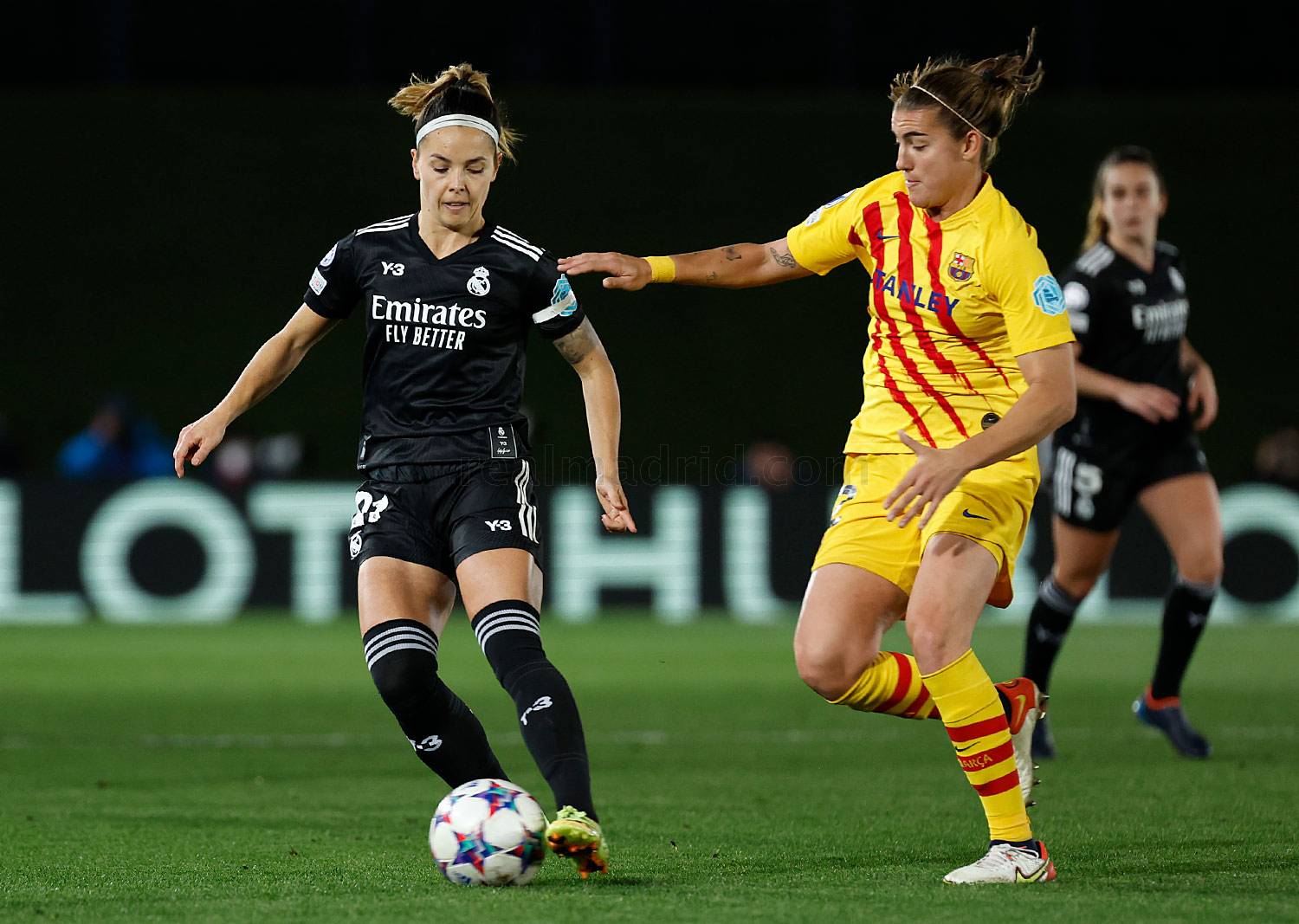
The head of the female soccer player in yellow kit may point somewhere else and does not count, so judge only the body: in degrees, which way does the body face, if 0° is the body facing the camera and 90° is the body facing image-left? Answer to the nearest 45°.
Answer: approximately 45°

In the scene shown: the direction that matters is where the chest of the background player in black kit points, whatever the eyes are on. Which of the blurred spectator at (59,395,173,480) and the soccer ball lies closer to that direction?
the soccer ball

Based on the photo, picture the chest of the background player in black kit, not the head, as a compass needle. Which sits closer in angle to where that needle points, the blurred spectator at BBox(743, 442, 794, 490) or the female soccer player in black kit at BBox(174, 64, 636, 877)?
the female soccer player in black kit

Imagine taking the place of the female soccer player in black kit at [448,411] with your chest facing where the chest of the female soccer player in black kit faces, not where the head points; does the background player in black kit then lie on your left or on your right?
on your left

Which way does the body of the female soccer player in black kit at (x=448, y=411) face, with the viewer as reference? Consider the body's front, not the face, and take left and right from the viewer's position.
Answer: facing the viewer

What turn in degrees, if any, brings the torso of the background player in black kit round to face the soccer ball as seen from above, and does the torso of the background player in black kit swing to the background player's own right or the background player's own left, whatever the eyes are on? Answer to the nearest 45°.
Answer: approximately 90° to the background player's own right

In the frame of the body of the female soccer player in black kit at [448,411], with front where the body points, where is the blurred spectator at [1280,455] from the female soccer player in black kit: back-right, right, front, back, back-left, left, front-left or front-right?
back-left

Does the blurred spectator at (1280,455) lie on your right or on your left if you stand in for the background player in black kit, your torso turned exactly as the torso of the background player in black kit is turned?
on your left

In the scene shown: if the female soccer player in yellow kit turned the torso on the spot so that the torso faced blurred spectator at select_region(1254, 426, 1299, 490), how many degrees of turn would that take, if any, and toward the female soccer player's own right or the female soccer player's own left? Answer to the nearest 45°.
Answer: approximately 135° to the female soccer player's own right

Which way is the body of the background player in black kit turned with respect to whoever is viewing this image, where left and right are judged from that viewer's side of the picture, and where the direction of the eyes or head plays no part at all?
facing the viewer and to the right of the viewer

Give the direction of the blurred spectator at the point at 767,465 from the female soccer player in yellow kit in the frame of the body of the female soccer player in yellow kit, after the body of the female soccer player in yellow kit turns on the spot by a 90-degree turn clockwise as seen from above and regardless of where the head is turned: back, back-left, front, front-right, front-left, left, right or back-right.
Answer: front-right

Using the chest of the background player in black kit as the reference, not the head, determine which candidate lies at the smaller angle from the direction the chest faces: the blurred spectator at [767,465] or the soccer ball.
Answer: the soccer ball

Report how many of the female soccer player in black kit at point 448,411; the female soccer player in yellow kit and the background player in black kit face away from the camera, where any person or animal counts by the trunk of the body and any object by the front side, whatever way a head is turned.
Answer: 0

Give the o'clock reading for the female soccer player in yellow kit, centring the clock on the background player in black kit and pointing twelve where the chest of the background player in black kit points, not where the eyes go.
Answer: The female soccer player in yellow kit is roughly at 2 o'clock from the background player in black kit.

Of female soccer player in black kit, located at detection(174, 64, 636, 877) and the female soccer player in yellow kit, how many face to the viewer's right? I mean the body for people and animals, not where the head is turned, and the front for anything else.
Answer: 0
